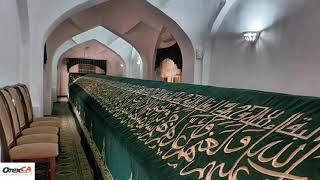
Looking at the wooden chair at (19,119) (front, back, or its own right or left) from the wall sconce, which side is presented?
front

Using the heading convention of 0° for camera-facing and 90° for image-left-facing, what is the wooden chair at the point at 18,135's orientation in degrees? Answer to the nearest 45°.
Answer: approximately 270°

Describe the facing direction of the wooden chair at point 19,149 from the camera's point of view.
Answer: facing to the right of the viewer

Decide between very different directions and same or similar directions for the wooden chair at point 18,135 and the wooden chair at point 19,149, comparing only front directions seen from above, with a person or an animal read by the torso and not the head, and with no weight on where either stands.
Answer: same or similar directions

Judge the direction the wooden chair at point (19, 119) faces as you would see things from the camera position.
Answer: facing to the right of the viewer

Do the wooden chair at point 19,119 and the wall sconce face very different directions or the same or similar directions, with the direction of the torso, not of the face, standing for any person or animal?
very different directions

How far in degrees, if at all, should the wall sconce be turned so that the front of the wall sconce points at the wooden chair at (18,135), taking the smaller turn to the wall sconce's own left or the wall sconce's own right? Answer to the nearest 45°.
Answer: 0° — it already faces it
